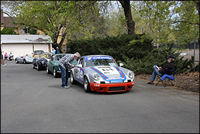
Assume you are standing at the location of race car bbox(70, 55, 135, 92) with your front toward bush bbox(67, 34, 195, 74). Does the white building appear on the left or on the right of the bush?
left

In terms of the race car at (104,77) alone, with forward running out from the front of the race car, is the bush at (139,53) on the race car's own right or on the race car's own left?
on the race car's own left

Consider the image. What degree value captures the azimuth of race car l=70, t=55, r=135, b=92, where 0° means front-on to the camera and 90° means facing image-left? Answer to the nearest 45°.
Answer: approximately 315°

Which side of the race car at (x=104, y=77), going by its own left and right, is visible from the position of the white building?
back
